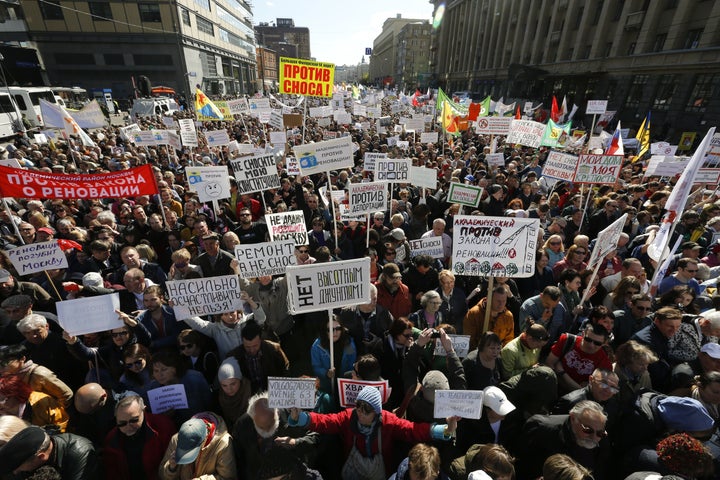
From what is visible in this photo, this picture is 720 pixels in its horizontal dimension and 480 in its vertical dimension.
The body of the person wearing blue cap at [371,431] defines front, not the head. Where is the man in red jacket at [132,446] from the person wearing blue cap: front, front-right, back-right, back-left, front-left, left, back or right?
right

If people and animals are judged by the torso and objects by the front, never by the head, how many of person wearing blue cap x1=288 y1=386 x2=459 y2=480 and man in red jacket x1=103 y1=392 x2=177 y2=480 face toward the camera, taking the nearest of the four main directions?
2

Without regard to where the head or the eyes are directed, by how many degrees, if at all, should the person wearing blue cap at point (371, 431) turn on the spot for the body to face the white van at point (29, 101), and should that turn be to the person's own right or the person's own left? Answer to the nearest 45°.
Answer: approximately 135° to the person's own right

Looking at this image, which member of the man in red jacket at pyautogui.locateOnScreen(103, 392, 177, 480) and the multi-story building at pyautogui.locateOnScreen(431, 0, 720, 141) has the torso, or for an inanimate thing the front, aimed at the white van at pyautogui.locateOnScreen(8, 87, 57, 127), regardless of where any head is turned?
the multi-story building

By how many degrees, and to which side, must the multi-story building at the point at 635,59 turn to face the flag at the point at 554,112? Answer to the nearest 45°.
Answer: approximately 45° to its left

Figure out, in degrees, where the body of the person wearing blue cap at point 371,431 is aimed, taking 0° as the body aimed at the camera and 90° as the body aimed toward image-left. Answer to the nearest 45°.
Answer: approximately 0°

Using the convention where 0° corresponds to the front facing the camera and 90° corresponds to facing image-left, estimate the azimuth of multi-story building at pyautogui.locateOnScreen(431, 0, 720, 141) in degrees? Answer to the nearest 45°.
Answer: approximately 45°

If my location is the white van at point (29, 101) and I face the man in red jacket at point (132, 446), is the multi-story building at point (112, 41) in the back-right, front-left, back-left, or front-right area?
back-left

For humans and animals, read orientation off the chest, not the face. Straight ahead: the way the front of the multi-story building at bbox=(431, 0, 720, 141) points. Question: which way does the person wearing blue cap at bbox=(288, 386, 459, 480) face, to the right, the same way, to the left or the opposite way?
to the left

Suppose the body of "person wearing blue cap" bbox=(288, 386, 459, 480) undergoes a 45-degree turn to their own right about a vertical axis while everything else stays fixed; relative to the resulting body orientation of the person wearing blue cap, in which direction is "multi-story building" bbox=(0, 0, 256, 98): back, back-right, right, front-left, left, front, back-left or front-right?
right

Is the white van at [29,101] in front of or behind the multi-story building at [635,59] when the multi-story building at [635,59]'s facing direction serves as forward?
in front

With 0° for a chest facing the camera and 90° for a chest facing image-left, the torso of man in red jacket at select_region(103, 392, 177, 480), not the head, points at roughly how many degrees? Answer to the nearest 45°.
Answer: approximately 0°

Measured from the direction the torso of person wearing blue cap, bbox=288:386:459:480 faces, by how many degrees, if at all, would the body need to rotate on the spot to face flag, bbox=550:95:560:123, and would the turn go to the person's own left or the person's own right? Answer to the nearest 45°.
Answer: approximately 135° to the person's own left
